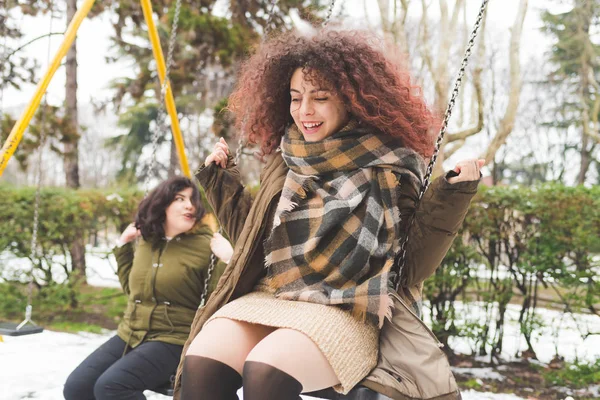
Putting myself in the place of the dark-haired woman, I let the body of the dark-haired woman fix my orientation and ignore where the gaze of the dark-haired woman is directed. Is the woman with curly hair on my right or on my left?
on my left

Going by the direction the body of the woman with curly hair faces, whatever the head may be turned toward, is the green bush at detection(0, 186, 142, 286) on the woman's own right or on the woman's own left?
on the woman's own right

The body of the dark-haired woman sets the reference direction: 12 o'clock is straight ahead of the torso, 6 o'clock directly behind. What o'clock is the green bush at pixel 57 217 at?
The green bush is roughly at 4 o'clock from the dark-haired woman.

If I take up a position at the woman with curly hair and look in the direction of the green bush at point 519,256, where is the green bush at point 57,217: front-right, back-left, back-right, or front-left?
front-left

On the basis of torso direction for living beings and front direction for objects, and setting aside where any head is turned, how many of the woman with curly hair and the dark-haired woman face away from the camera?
0

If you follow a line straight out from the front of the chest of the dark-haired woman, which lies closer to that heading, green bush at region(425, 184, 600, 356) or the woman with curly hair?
the woman with curly hair

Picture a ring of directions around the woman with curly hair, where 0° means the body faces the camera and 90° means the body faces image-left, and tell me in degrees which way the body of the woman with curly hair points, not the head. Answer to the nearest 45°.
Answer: approximately 45°

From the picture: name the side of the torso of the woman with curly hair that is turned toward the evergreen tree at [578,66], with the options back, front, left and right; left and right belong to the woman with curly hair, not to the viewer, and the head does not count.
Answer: back

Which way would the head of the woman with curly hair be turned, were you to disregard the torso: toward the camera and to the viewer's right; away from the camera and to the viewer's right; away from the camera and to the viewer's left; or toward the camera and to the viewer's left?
toward the camera and to the viewer's left

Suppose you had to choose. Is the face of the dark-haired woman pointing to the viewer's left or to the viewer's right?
to the viewer's right

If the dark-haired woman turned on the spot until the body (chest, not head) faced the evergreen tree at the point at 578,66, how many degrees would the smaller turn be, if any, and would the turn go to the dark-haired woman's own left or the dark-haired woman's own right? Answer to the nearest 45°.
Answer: approximately 180°

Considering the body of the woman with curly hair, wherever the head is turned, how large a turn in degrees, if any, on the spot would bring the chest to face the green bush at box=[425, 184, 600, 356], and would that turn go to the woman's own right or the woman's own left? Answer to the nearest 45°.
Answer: approximately 180°

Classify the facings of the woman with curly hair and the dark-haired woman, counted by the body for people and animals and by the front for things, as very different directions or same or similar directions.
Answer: same or similar directions

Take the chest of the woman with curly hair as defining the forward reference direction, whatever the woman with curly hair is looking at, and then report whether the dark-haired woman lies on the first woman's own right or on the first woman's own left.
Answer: on the first woman's own right
